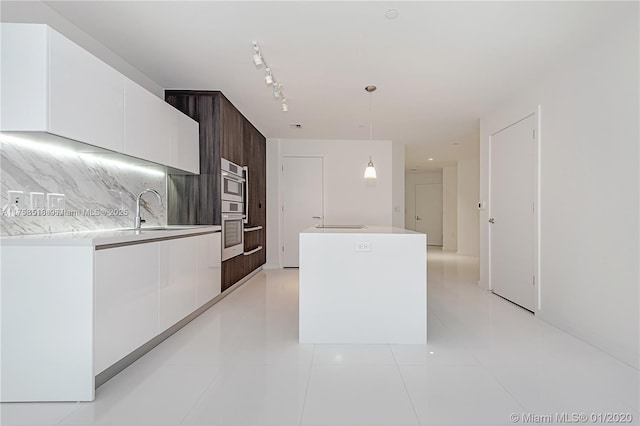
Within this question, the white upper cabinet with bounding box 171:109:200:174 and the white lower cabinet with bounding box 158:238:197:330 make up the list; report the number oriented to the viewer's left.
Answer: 0

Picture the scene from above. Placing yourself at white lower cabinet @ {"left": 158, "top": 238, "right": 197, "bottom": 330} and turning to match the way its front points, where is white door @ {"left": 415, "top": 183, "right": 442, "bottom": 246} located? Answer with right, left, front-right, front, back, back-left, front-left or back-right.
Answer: left

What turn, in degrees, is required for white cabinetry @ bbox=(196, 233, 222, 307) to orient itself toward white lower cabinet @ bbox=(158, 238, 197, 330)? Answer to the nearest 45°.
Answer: approximately 45° to its right

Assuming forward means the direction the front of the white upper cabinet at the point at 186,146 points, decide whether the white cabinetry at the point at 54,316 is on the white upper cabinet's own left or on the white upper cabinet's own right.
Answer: on the white upper cabinet's own right

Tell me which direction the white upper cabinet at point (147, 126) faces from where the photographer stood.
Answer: facing the viewer and to the right of the viewer

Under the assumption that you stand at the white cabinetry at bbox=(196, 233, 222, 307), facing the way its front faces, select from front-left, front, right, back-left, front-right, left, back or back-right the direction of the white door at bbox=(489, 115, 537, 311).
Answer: front-left

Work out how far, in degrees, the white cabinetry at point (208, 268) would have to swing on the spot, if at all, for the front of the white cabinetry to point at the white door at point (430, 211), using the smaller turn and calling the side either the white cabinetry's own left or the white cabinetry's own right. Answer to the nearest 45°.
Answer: approximately 90° to the white cabinetry's own left

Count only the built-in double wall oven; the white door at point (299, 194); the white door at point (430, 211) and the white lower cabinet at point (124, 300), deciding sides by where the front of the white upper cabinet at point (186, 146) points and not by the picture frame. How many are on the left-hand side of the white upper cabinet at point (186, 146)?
3

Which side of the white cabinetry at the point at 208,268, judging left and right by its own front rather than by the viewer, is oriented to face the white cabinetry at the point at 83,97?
right

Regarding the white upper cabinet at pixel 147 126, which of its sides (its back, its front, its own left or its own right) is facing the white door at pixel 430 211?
left
